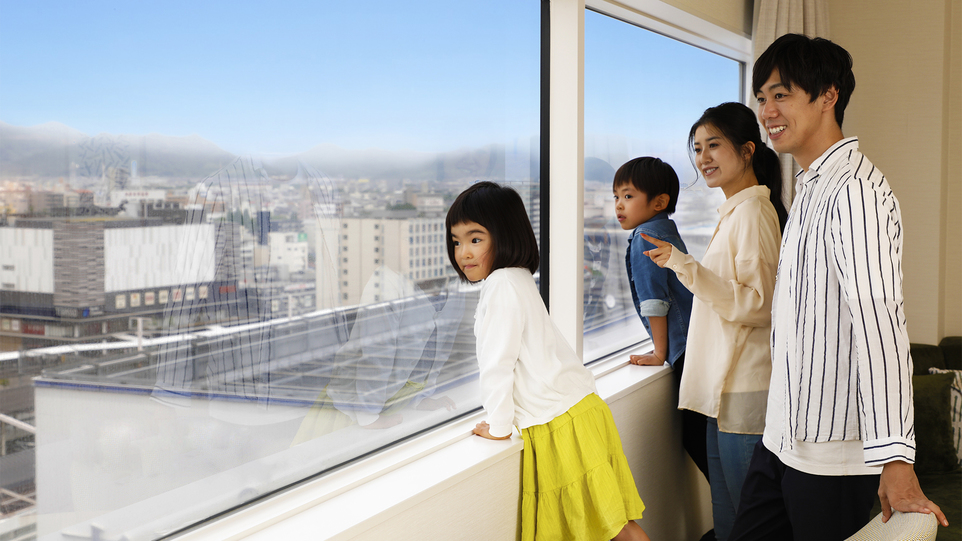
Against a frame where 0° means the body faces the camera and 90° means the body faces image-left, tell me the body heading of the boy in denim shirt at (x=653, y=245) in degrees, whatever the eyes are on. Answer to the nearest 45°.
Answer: approximately 90°

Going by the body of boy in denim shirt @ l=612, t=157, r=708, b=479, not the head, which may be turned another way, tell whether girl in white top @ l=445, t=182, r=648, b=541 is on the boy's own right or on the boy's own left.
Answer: on the boy's own left

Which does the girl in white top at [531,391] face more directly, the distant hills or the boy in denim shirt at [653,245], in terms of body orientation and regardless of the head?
the distant hills

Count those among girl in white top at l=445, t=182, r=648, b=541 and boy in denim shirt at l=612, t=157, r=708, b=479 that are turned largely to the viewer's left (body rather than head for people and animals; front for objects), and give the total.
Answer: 2

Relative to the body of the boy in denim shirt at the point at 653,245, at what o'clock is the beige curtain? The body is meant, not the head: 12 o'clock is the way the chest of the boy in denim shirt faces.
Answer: The beige curtain is roughly at 4 o'clock from the boy in denim shirt.

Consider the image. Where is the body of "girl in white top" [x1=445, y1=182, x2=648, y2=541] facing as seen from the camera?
to the viewer's left

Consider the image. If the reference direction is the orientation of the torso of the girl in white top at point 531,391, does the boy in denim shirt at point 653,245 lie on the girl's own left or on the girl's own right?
on the girl's own right
